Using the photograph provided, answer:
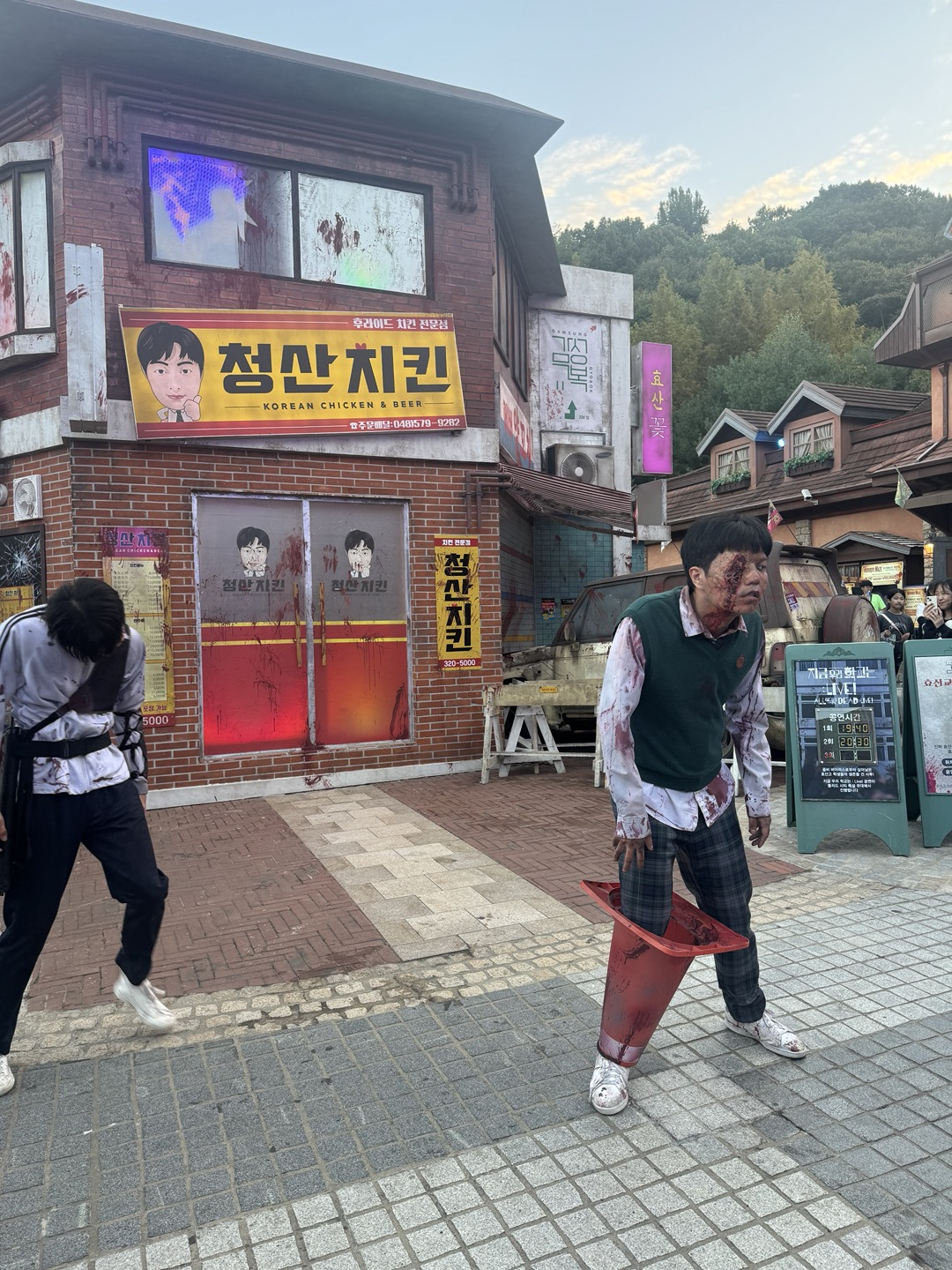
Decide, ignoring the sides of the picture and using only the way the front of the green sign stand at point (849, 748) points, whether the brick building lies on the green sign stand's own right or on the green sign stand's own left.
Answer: on the green sign stand's own right

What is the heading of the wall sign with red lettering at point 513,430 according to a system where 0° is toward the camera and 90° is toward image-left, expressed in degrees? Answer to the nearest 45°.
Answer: approximately 315°

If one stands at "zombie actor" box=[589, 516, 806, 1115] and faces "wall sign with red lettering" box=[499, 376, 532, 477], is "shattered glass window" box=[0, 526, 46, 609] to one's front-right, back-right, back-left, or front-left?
front-left

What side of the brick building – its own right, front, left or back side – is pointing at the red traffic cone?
front

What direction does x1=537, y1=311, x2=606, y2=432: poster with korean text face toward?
toward the camera

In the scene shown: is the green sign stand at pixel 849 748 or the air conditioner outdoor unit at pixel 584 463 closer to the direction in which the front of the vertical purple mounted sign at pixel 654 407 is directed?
the green sign stand

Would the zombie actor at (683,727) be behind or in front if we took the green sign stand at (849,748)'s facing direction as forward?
in front

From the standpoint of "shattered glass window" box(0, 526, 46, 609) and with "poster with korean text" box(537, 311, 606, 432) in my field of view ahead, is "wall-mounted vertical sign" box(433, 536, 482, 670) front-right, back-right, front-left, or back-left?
front-right

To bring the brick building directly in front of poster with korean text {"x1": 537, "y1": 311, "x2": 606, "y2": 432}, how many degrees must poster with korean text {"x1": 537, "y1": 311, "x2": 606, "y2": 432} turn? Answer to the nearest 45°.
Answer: approximately 45° to its right

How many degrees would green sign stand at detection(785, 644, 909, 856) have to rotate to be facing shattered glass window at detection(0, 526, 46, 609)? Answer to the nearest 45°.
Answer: approximately 90° to its right

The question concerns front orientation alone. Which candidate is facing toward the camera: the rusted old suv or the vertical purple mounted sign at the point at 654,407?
the vertical purple mounted sign

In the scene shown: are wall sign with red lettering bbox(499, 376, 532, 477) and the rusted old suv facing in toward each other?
yes

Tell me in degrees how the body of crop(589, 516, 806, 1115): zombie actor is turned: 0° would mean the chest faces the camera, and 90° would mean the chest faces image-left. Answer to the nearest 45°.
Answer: approximately 315°

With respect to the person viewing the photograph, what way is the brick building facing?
facing the viewer

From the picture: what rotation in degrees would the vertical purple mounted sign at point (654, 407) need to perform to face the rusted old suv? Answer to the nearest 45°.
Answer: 0° — it already faces it

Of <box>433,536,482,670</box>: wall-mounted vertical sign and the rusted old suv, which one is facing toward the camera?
the wall-mounted vertical sign

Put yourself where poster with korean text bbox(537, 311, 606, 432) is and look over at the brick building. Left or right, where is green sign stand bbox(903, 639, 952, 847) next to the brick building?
left

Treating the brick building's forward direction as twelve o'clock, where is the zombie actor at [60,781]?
The zombie actor is roughly at 12 o'clock from the brick building.

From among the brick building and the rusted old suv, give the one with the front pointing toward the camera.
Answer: the brick building
